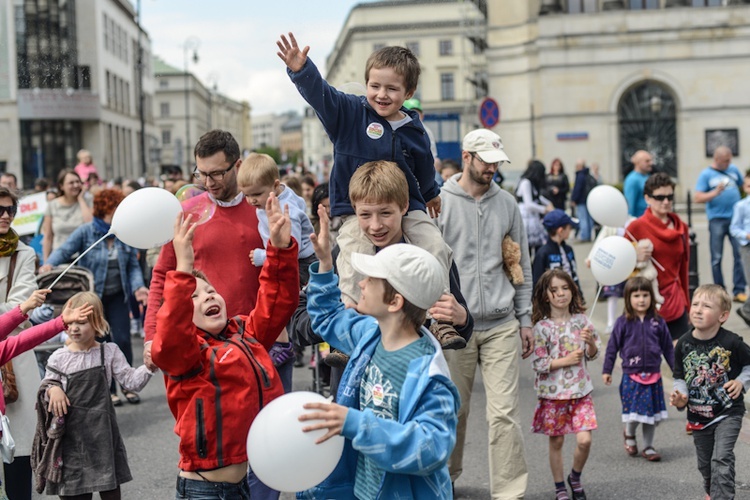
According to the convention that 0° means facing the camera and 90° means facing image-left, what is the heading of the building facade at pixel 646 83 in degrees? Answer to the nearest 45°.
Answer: approximately 0°

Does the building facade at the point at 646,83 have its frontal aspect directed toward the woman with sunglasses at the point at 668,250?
yes

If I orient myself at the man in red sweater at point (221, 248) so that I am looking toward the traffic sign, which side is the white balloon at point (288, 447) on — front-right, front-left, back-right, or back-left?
back-right

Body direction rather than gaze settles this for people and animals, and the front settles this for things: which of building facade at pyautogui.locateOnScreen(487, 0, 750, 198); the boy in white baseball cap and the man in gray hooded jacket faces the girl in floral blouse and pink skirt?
the building facade

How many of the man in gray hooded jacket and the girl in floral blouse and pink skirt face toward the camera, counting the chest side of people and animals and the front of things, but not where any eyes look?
2

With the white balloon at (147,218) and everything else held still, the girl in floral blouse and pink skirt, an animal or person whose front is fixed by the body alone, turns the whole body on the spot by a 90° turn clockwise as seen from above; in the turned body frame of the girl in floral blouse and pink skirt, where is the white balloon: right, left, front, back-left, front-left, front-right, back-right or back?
front-left

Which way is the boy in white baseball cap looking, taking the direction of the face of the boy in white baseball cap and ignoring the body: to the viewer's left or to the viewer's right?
to the viewer's left

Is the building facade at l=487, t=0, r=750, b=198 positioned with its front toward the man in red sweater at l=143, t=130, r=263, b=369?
yes

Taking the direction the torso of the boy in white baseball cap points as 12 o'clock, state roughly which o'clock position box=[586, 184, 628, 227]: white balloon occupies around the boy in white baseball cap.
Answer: The white balloon is roughly at 5 o'clock from the boy in white baseball cap.

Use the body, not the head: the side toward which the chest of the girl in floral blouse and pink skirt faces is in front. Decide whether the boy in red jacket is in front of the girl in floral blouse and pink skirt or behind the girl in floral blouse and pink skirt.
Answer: in front

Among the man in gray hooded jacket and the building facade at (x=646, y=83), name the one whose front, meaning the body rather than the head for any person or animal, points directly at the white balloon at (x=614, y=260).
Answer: the building facade

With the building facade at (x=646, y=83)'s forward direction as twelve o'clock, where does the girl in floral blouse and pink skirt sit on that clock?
The girl in floral blouse and pink skirt is roughly at 12 o'clock from the building facade.
